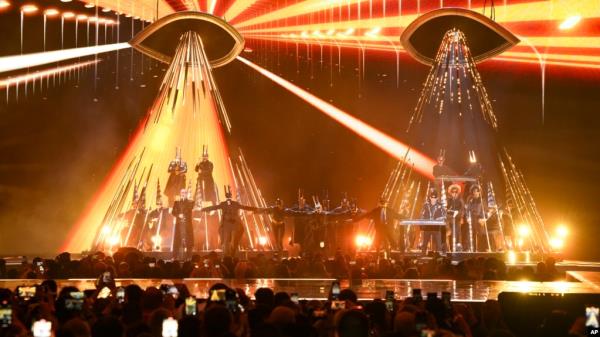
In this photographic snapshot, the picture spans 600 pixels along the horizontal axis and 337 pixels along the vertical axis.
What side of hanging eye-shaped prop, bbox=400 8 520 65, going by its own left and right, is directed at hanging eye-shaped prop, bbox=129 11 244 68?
right

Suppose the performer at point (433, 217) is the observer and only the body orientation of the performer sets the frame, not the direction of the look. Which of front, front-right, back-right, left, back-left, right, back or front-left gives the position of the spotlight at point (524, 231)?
back-left

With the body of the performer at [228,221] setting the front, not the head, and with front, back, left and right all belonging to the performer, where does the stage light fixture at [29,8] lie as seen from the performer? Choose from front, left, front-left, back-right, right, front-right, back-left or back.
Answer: back-right

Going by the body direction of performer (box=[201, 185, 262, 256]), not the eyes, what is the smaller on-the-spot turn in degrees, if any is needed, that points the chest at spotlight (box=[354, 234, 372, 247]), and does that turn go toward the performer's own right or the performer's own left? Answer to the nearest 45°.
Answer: approximately 135° to the performer's own left

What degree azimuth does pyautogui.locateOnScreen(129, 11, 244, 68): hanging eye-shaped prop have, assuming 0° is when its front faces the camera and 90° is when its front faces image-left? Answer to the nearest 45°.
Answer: approximately 0°

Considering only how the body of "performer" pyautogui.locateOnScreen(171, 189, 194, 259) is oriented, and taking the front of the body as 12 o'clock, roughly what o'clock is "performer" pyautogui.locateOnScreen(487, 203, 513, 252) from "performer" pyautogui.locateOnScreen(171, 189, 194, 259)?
"performer" pyautogui.locateOnScreen(487, 203, 513, 252) is roughly at 9 o'clock from "performer" pyautogui.locateOnScreen(171, 189, 194, 259).

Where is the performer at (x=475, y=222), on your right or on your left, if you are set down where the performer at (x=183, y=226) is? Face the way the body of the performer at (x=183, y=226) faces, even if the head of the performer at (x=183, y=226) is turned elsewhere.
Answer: on your left
